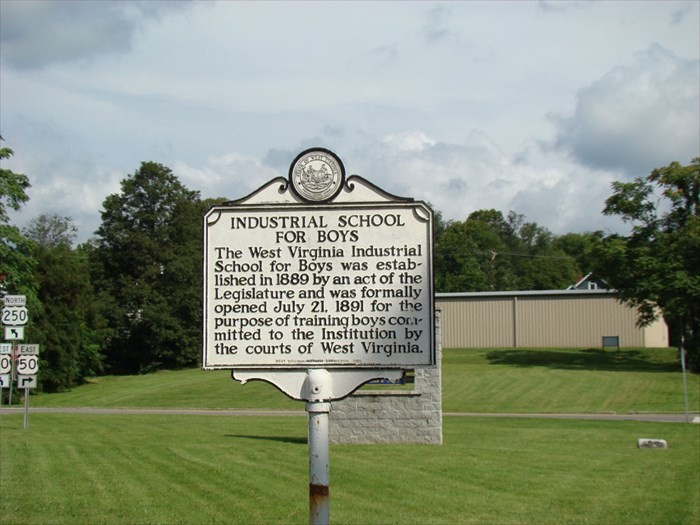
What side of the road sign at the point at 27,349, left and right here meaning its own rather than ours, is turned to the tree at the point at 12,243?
back

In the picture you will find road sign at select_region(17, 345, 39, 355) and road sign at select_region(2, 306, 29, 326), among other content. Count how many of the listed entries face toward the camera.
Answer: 2

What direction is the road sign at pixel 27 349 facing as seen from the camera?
toward the camera

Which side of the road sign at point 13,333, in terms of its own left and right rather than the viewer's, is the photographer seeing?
front

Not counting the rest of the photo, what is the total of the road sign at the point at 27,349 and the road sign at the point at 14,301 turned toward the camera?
2

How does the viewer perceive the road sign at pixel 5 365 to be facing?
facing the viewer

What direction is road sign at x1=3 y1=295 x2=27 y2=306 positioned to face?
toward the camera

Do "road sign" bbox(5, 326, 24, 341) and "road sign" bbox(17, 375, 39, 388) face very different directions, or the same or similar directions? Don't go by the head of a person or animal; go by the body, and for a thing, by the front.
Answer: same or similar directions

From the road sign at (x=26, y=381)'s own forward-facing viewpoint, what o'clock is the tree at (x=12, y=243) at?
The tree is roughly at 6 o'clock from the road sign.

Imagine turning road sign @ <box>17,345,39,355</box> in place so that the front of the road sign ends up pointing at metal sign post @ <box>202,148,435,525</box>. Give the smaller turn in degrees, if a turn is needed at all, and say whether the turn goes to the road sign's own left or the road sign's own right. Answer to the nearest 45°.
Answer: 0° — it already faces it

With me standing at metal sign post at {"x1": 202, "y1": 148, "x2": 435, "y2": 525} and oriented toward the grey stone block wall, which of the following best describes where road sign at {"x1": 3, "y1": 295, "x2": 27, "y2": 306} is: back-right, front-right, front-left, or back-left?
front-left
